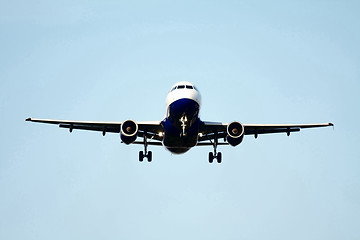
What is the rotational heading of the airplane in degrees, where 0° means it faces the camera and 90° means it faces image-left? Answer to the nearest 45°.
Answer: approximately 0°
